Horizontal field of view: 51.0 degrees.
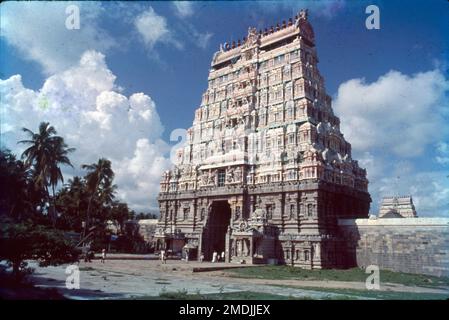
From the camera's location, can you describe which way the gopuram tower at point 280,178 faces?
facing the viewer and to the left of the viewer

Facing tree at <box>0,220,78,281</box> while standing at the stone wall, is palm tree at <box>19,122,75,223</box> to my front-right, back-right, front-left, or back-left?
front-right

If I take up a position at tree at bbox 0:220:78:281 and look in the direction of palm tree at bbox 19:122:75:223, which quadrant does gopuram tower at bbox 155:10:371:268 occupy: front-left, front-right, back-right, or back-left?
front-right

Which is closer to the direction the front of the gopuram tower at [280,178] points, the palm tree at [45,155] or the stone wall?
the palm tree

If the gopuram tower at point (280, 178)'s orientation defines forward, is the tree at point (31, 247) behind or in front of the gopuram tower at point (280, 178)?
in front

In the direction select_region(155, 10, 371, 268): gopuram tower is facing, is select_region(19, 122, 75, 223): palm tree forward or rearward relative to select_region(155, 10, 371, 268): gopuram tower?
forward

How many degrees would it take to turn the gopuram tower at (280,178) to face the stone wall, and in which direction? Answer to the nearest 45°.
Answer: approximately 90° to its left
